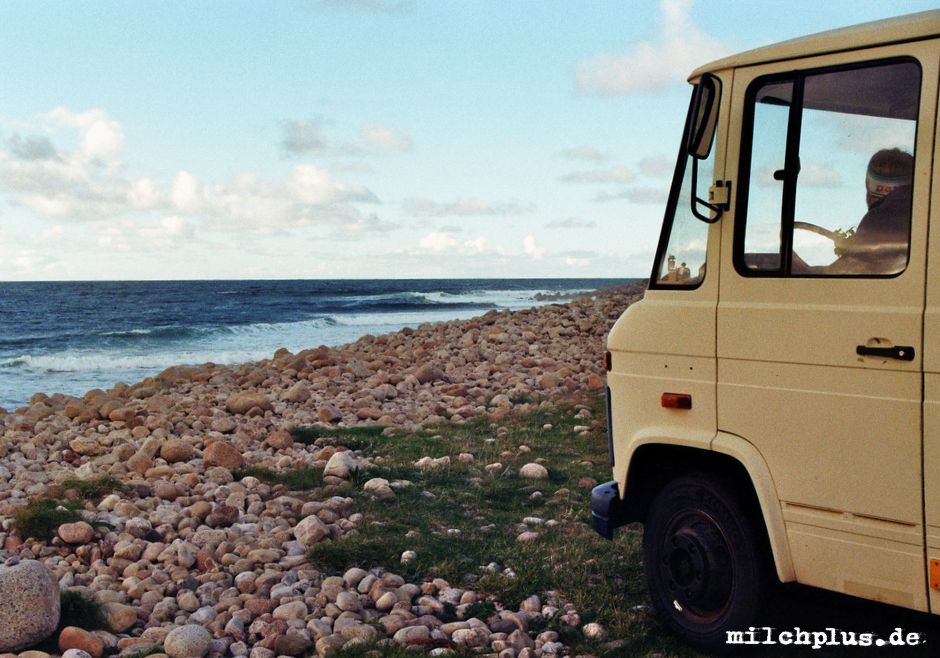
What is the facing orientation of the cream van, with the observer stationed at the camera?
facing away from the viewer and to the left of the viewer

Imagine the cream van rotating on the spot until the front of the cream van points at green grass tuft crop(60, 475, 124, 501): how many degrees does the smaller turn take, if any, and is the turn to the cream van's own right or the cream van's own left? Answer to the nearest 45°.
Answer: approximately 45° to the cream van's own left

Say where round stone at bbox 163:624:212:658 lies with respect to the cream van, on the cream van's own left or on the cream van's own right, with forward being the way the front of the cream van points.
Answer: on the cream van's own left

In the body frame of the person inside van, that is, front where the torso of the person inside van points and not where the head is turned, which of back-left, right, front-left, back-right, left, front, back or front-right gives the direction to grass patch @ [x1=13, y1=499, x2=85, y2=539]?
front-left

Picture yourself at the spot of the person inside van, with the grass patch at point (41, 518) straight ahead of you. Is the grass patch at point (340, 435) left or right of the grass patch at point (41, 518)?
right

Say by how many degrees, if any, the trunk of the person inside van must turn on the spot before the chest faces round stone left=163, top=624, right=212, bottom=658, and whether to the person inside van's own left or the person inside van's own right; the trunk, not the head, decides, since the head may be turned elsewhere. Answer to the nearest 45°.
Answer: approximately 45° to the person inside van's own left

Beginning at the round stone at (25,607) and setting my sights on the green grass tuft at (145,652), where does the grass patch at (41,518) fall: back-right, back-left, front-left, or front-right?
back-left

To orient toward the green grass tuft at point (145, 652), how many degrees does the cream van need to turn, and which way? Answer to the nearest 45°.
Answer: approximately 45° to its left

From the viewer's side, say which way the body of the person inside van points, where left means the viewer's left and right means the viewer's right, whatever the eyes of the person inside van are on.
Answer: facing away from the viewer and to the left of the viewer

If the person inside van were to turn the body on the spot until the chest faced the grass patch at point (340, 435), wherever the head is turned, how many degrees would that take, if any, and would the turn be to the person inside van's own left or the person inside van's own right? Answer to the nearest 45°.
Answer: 0° — they already face it

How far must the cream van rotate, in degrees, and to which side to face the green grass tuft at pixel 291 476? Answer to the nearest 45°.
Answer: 0° — it already faces it
